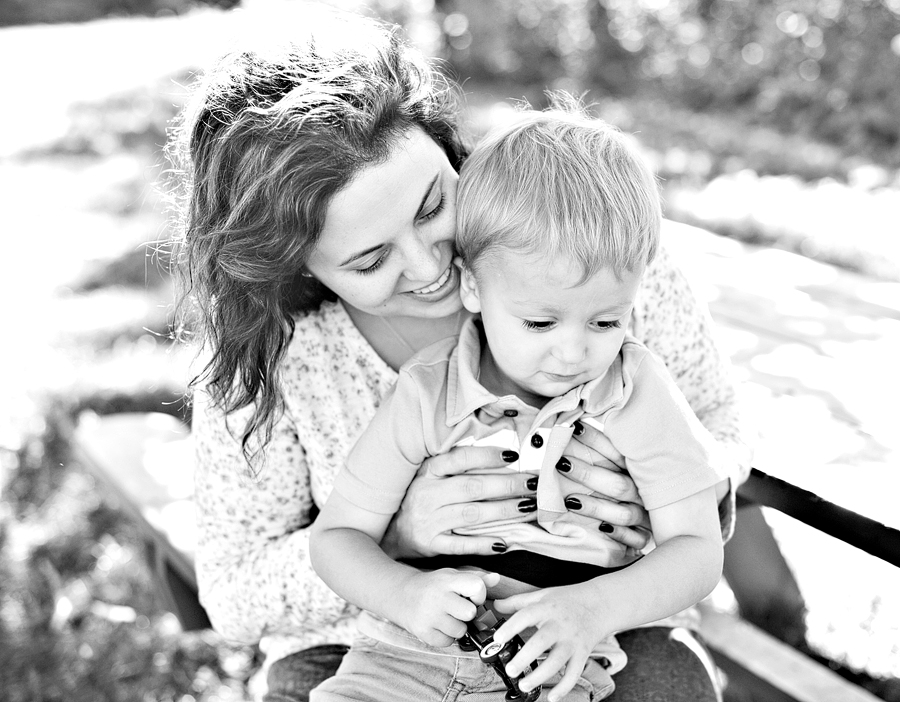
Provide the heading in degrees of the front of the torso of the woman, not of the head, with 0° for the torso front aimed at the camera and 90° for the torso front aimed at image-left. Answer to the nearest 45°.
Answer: approximately 0°
